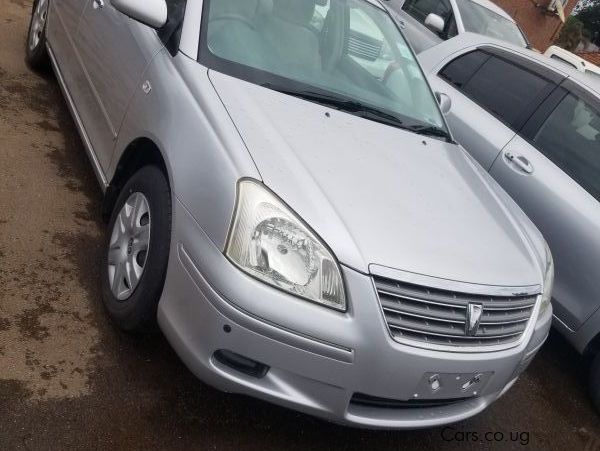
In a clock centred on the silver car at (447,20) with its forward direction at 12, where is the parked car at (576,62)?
The parked car is roughly at 11 o'clock from the silver car.

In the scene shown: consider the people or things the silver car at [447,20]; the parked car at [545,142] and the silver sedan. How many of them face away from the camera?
0

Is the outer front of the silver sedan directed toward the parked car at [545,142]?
no

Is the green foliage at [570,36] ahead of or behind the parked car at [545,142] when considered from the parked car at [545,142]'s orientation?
behind

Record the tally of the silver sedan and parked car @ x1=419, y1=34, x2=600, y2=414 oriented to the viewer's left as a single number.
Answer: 0

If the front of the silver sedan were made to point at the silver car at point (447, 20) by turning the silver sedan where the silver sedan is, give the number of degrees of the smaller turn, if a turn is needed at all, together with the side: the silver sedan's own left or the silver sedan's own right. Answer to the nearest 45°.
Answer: approximately 135° to the silver sedan's own left

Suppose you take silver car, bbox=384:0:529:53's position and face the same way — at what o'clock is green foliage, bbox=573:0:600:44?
The green foliage is roughly at 8 o'clock from the silver car.

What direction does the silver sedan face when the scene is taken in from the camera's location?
facing the viewer and to the right of the viewer

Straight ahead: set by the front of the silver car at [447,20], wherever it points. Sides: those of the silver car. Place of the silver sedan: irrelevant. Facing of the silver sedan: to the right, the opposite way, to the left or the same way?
the same way

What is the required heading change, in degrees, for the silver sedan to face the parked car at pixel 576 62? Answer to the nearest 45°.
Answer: approximately 135° to its left

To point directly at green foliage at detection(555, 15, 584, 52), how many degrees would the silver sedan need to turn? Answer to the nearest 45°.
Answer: approximately 135° to its left

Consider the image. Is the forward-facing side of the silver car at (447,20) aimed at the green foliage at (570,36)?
no
